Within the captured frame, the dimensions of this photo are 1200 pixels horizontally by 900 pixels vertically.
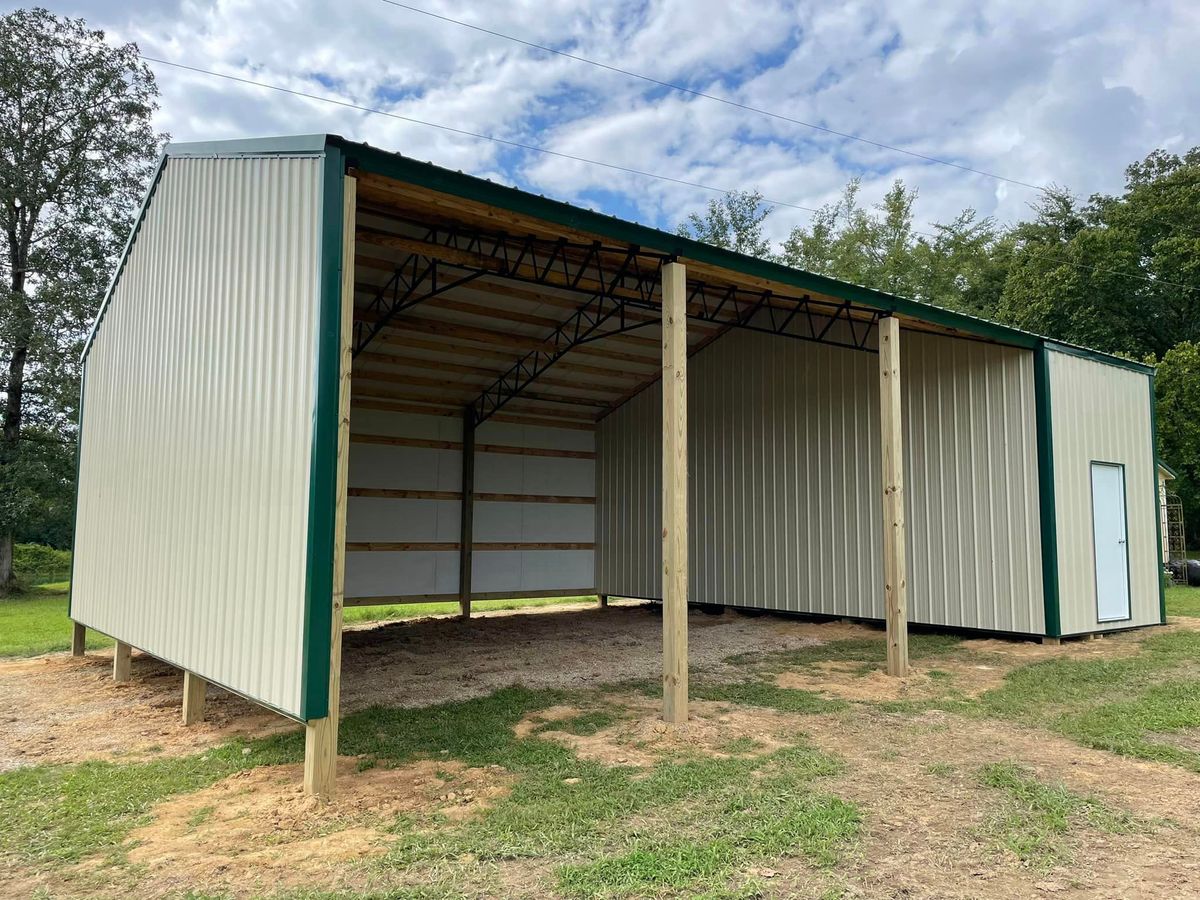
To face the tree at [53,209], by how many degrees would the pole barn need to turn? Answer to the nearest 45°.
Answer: approximately 180°

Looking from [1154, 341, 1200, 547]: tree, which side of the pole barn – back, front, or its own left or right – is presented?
left

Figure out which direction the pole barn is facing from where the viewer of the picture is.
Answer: facing the viewer and to the right of the viewer

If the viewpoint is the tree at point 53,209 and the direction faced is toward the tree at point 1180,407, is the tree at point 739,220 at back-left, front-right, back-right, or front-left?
front-left

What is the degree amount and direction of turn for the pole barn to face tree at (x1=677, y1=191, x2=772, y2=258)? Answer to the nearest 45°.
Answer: approximately 135° to its left

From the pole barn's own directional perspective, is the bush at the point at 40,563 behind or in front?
behind
